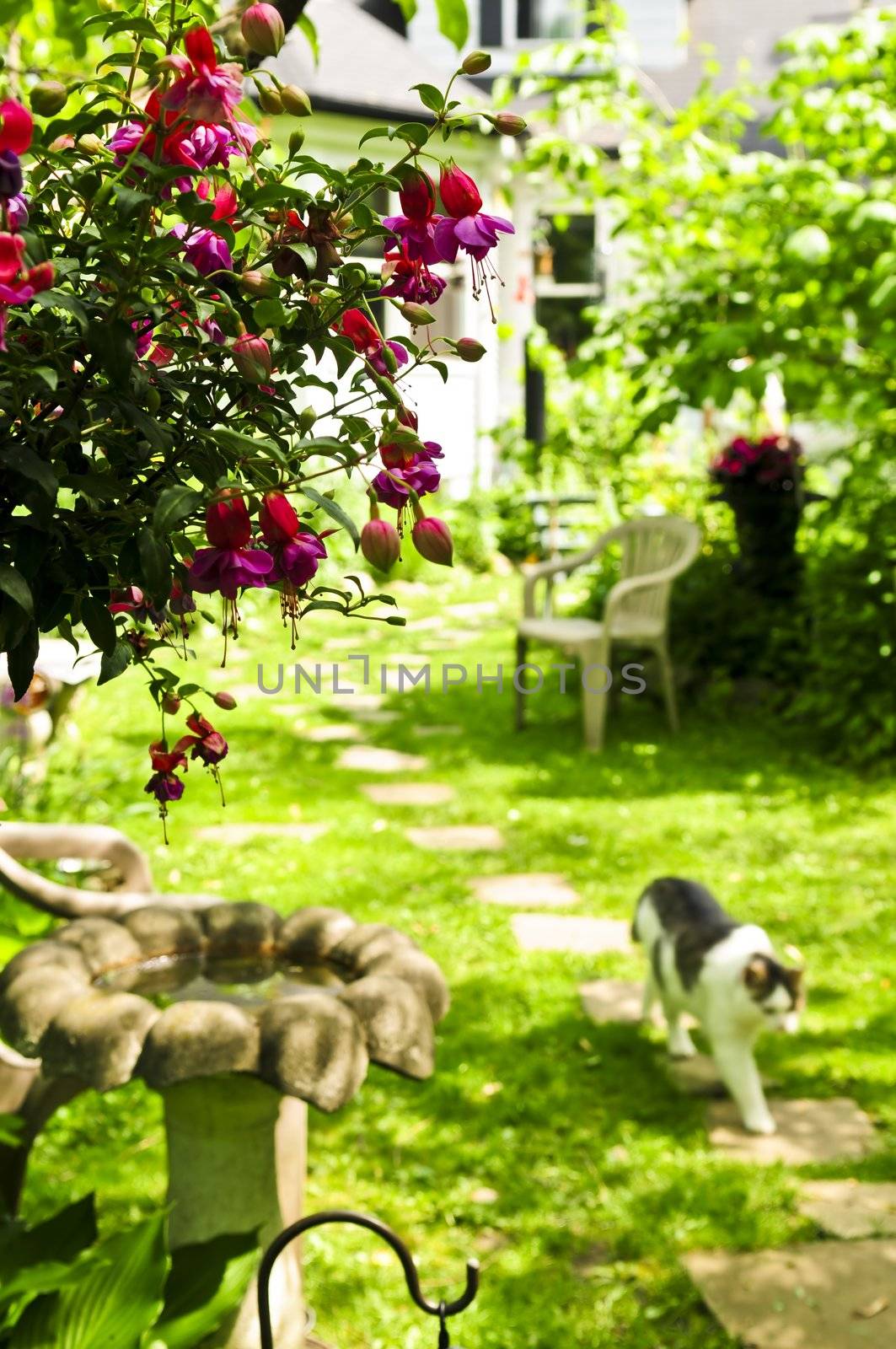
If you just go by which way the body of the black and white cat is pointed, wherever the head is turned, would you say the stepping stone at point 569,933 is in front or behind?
behind

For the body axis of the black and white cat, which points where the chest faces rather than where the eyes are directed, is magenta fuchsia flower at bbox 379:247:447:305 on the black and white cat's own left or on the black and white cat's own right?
on the black and white cat's own right

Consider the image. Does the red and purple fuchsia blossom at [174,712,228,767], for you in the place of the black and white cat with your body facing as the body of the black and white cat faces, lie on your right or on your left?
on your right

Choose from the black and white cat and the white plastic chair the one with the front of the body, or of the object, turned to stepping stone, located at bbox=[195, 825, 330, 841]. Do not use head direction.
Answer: the white plastic chair

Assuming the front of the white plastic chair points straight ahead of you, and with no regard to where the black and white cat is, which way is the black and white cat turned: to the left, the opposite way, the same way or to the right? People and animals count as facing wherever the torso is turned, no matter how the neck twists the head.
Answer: to the left

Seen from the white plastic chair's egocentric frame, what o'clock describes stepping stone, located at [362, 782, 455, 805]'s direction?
The stepping stone is roughly at 12 o'clock from the white plastic chair.
